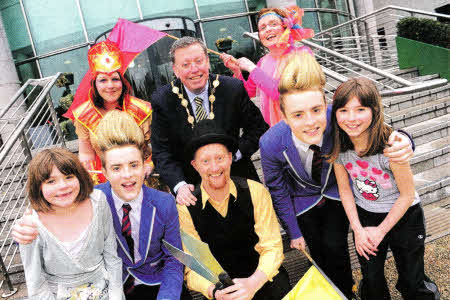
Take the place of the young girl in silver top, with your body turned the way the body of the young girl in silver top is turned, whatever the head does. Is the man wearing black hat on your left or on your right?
on your left

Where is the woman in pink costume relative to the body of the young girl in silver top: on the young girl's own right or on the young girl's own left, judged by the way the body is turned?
on the young girl's own left

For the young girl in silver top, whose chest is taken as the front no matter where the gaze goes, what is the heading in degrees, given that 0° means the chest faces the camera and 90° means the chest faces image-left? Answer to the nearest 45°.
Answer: approximately 0°

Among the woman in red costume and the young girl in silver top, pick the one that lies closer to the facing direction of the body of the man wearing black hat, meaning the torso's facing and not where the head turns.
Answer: the young girl in silver top

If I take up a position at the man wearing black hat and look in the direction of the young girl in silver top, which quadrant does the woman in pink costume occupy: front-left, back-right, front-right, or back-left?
back-right

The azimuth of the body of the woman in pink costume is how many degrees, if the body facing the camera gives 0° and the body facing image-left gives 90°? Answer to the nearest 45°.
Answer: approximately 45°

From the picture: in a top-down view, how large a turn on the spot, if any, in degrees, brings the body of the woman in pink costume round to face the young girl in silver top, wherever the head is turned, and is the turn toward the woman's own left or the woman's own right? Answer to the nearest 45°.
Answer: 0° — they already face them

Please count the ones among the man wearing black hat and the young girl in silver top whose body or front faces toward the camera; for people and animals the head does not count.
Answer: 2

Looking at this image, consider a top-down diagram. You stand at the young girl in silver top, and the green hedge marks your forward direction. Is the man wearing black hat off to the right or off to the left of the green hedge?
right
